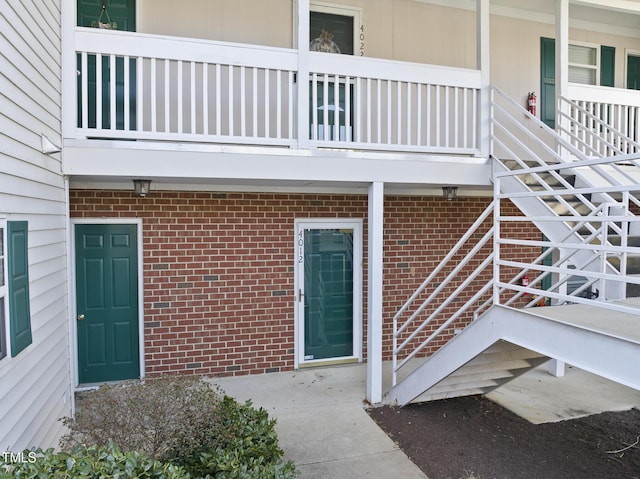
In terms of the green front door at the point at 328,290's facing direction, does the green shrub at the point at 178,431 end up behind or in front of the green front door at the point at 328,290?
in front

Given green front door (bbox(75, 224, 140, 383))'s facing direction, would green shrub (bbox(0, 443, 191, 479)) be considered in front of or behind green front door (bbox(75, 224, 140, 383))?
in front

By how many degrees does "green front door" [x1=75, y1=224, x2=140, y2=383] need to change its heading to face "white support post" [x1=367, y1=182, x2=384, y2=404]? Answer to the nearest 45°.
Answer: approximately 45° to its left

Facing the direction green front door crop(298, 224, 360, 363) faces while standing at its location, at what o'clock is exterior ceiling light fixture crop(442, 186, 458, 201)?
The exterior ceiling light fixture is roughly at 9 o'clock from the green front door.

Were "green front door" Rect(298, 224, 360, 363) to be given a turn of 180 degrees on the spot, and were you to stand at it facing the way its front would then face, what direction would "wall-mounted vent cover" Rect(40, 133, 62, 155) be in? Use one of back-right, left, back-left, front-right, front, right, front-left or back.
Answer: back-left

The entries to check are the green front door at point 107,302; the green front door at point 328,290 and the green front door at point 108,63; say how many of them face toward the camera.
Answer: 3

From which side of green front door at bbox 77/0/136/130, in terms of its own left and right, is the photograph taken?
front

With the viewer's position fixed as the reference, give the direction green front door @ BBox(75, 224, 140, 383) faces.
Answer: facing the viewer

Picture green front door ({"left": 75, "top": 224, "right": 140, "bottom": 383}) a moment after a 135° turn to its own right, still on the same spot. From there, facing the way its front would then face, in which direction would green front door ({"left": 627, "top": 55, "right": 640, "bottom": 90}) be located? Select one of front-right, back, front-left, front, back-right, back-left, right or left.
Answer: back-right

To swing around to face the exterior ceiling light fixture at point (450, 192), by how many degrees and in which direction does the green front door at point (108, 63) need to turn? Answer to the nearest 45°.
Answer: approximately 90° to its left

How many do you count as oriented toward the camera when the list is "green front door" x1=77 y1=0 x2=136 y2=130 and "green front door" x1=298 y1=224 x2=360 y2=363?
2
